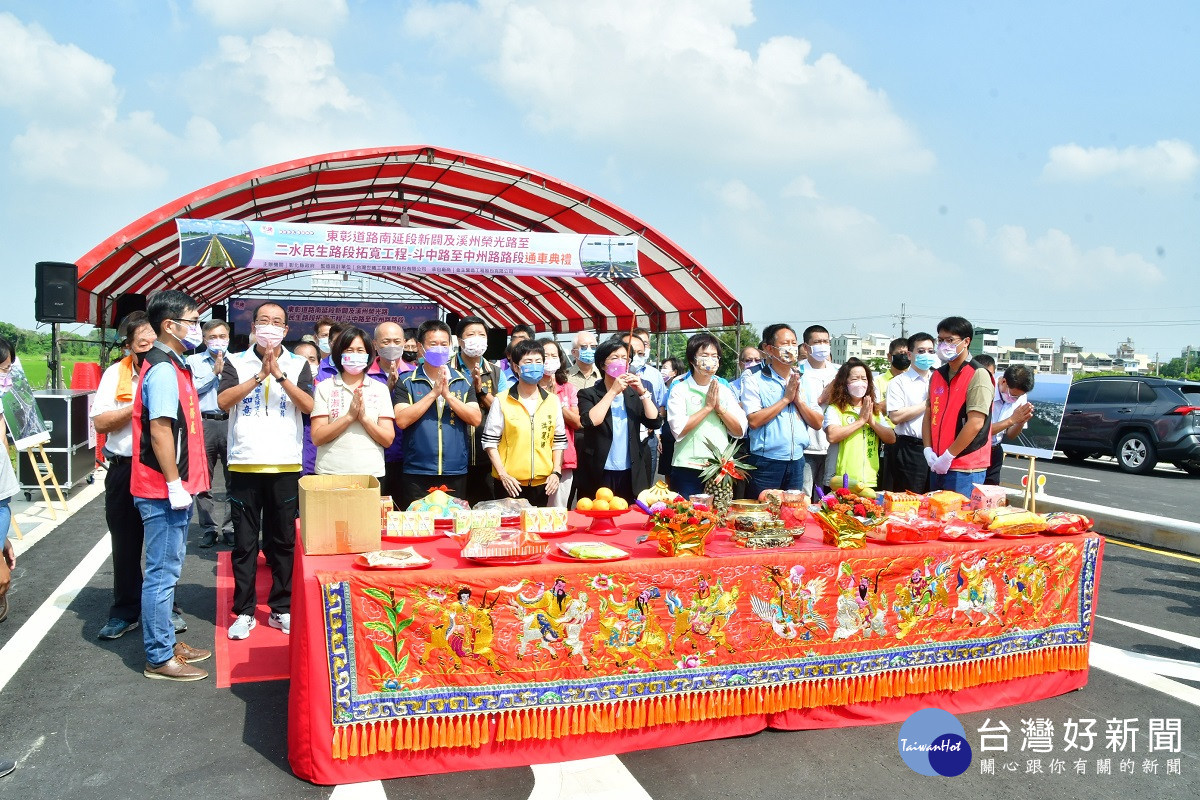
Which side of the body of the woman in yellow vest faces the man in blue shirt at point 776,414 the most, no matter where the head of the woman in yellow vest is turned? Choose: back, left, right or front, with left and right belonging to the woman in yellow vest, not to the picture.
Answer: left

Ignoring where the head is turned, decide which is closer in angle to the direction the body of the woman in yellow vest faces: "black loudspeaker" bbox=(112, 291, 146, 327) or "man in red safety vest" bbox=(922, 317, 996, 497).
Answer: the man in red safety vest

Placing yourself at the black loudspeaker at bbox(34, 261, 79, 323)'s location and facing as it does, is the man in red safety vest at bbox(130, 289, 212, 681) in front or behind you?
in front

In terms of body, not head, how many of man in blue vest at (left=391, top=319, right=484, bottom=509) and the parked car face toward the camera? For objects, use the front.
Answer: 1

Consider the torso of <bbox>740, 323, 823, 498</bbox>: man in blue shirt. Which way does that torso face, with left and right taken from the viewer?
facing the viewer and to the right of the viewer

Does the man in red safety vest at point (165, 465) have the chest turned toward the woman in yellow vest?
yes

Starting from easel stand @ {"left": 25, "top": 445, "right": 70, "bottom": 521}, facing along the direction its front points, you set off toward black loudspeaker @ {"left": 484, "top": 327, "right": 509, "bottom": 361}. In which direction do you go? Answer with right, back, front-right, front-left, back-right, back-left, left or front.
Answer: left

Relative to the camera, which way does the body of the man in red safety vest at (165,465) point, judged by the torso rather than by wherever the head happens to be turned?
to the viewer's right

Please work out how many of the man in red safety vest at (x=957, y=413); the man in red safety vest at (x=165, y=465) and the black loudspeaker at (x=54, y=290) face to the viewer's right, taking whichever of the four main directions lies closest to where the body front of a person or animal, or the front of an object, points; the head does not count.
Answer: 1
